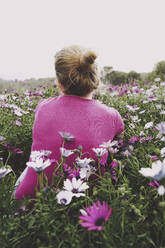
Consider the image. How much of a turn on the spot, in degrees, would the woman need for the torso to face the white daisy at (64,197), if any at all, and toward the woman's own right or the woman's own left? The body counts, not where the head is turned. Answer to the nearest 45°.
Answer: approximately 180°

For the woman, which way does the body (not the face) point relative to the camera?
away from the camera

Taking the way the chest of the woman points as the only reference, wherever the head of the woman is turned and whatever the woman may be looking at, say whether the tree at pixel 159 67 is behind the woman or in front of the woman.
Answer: in front

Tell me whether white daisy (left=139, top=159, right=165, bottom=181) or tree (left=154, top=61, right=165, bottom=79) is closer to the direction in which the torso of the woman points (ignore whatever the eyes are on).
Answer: the tree

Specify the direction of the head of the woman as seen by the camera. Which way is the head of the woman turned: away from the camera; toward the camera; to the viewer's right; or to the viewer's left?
away from the camera

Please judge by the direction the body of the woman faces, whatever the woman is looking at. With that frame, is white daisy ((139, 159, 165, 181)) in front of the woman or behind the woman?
behind
